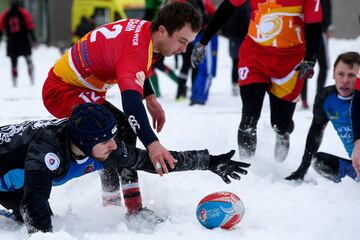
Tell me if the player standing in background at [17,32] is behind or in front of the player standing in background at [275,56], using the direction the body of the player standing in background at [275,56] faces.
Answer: behind

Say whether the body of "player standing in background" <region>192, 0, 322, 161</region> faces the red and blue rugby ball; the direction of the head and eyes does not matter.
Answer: yes

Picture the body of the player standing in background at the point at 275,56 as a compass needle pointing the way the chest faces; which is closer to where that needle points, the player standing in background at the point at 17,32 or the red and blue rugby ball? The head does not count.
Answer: the red and blue rugby ball

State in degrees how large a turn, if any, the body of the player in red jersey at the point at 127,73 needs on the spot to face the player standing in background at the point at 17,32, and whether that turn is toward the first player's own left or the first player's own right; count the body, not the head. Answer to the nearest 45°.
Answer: approximately 90° to the first player's own left

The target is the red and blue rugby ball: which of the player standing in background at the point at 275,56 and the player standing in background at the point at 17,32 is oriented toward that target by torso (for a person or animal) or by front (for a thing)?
the player standing in background at the point at 275,56

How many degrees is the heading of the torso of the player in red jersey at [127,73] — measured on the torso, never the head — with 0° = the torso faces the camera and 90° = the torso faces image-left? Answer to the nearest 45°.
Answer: approximately 270°

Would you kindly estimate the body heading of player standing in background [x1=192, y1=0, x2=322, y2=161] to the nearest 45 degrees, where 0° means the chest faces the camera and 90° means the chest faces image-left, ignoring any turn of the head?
approximately 0°

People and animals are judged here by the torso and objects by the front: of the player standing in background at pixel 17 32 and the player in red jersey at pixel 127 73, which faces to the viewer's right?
the player in red jersey
